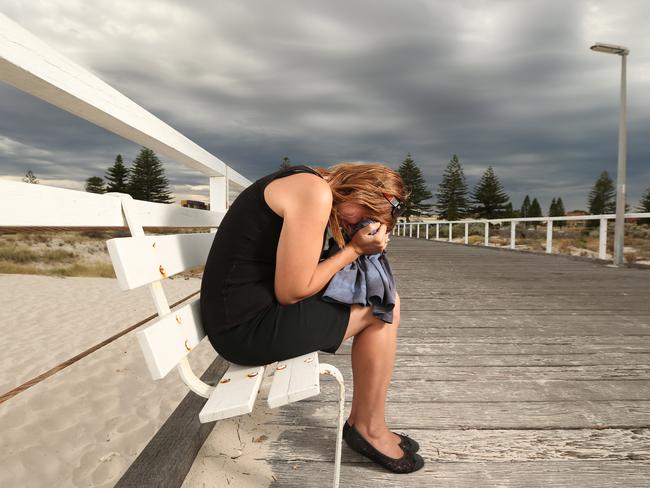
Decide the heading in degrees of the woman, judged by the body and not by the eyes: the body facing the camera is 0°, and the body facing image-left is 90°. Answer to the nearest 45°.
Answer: approximately 270°
